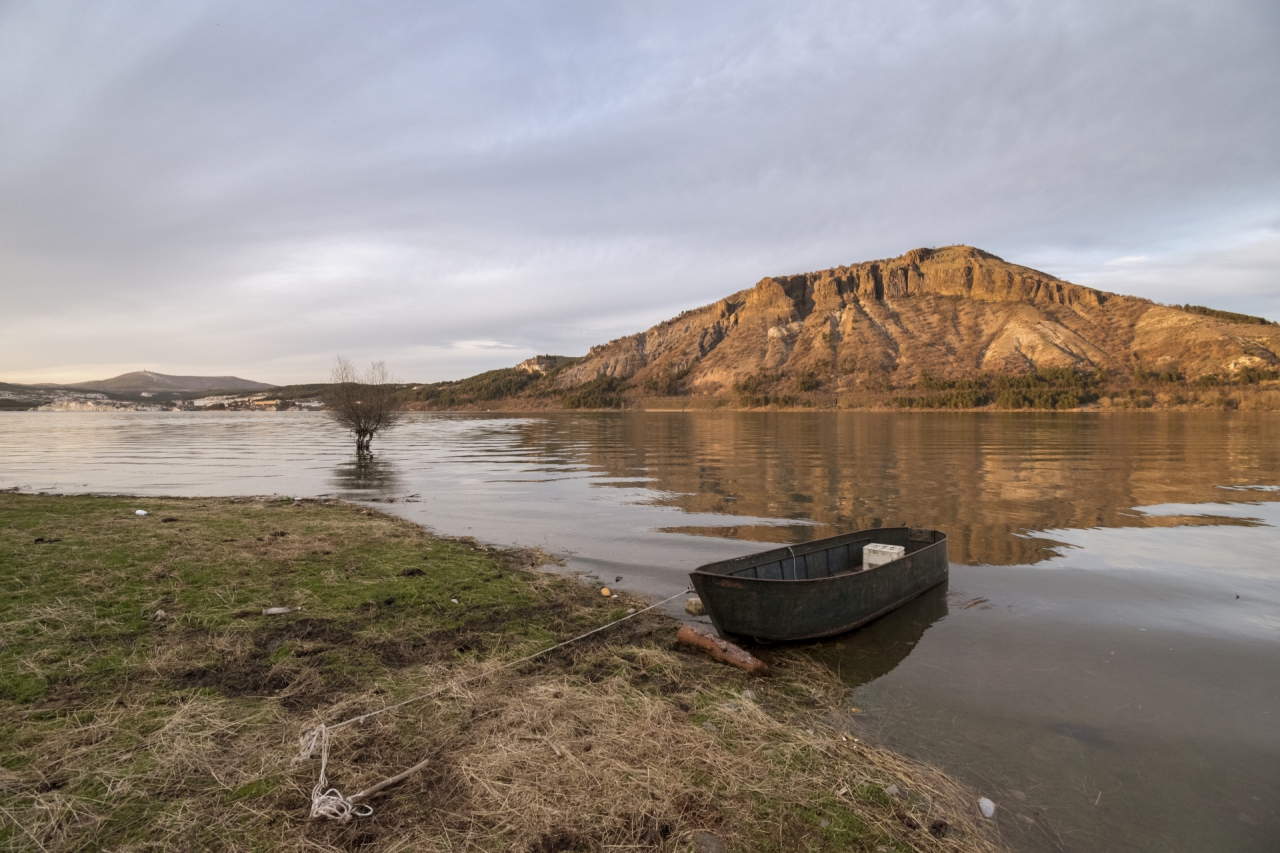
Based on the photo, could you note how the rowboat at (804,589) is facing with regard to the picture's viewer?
facing the viewer and to the left of the viewer

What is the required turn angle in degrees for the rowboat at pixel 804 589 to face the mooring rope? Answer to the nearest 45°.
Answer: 0° — it already faces it
